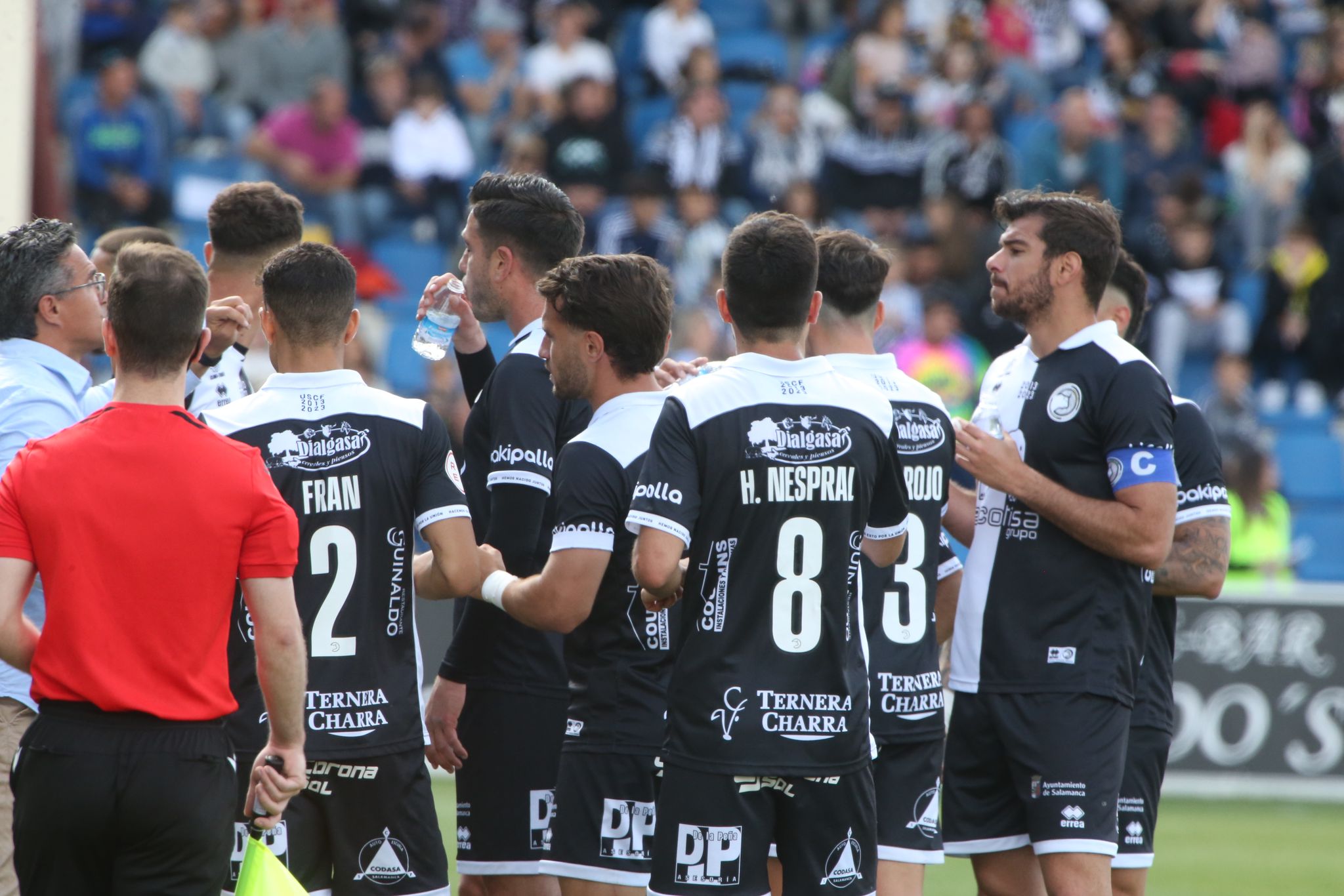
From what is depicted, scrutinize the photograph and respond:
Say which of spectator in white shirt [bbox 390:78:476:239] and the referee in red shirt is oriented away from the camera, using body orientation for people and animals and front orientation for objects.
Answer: the referee in red shirt

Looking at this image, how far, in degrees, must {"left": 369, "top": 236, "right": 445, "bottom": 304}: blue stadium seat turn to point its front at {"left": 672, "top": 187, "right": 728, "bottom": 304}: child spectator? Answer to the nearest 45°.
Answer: approximately 45° to its left

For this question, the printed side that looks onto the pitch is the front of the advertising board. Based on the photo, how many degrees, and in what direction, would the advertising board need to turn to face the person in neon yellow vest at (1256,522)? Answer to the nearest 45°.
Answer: approximately 180°

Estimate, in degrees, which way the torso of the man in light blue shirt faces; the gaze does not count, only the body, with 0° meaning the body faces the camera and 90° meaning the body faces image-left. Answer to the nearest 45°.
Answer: approximately 270°

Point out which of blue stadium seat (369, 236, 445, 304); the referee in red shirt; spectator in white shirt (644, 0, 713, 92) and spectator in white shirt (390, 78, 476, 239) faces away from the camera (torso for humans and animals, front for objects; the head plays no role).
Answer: the referee in red shirt

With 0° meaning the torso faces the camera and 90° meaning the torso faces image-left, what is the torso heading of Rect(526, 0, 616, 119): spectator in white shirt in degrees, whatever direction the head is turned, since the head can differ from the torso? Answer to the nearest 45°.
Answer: approximately 0°

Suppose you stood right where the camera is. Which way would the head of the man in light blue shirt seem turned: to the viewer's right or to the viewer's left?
to the viewer's right

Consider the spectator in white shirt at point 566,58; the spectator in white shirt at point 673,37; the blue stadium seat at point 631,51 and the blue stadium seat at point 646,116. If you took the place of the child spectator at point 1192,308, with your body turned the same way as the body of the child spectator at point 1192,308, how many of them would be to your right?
4
